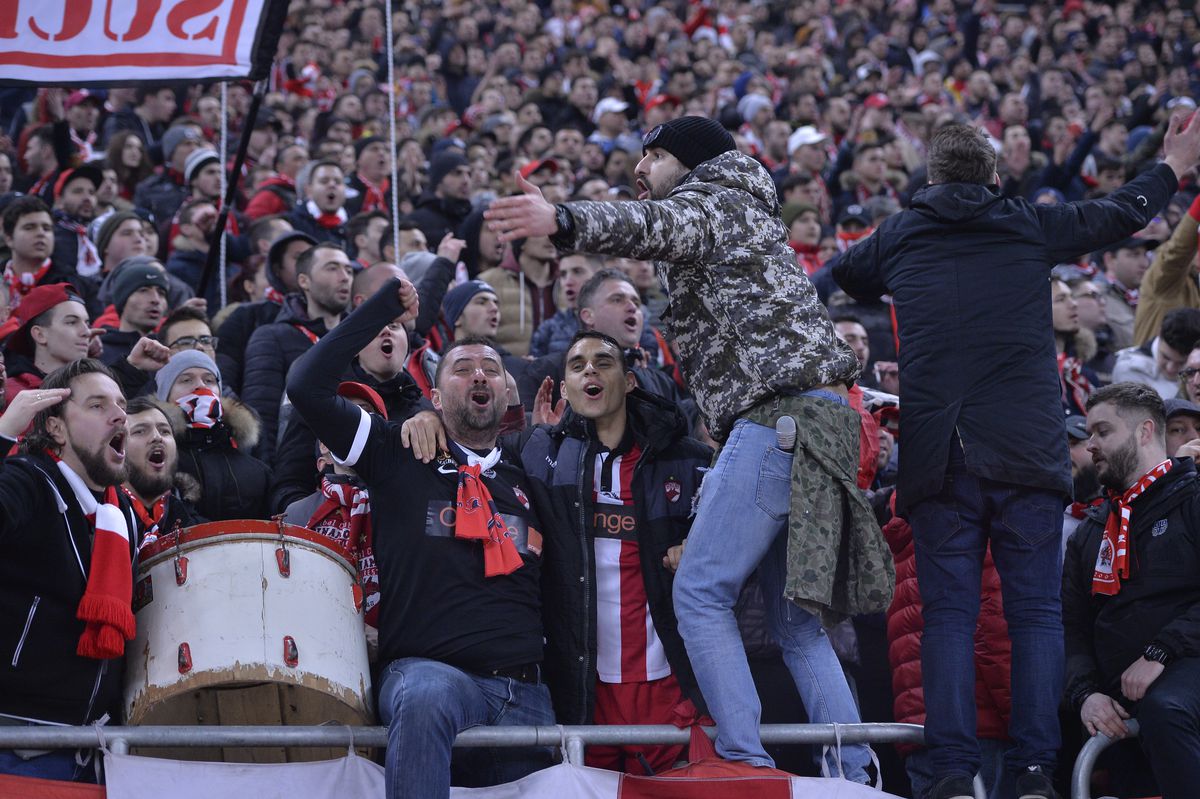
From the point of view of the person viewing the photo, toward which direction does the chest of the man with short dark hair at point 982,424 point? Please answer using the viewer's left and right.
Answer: facing away from the viewer

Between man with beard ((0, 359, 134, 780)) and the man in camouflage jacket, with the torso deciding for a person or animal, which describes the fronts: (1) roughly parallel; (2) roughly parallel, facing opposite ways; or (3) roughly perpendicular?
roughly parallel, facing opposite ways

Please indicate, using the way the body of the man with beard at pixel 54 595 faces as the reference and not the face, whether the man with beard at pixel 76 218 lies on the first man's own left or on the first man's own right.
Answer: on the first man's own left

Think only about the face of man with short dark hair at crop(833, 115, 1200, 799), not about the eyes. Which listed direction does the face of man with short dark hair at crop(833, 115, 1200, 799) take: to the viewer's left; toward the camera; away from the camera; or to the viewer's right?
away from the camera

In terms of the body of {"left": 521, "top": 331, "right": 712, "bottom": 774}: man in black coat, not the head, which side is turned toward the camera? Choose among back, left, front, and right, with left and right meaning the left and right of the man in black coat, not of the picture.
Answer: front

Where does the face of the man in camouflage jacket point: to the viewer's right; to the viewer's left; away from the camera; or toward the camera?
to the viewer's left

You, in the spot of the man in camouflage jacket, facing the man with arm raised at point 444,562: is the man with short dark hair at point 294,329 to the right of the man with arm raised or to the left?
right

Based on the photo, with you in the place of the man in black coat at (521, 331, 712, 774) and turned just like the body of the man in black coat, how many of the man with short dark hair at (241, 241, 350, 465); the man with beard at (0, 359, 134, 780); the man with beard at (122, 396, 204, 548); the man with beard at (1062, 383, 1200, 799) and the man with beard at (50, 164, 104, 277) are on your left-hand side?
1

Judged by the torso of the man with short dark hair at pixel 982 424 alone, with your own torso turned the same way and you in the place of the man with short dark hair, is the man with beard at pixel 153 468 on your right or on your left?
on your left

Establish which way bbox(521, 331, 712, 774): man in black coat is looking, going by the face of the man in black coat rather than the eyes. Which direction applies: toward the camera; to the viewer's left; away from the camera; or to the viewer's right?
toward the camera

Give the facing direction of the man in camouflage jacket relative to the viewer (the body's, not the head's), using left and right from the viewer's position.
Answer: facing to the left of the viewer

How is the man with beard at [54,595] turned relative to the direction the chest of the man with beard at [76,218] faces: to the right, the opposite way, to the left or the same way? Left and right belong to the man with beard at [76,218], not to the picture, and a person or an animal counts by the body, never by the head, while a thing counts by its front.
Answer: the same way

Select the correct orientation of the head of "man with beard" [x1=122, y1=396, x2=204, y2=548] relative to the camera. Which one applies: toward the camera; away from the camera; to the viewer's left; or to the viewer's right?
toward the camera

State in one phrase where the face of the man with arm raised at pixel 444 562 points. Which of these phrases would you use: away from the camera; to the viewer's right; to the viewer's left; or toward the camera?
toward the camera

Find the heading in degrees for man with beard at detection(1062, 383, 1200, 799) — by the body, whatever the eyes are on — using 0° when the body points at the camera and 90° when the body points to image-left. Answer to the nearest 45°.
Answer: approximately 45°
